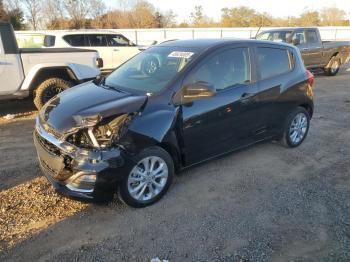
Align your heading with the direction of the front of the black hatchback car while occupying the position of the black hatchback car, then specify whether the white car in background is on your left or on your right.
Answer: on your right

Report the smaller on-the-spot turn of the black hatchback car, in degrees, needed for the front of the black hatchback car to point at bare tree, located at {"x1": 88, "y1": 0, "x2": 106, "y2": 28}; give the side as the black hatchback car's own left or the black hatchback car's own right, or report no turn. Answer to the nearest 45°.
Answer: approximately 135° to the black hatchback car's own right

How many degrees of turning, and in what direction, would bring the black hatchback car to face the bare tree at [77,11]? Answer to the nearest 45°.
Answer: approximately 135° to its right

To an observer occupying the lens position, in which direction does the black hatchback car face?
facing the viewer and to the left of the viewer

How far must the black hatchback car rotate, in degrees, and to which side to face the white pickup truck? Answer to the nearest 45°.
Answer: approximately 90° to its right
